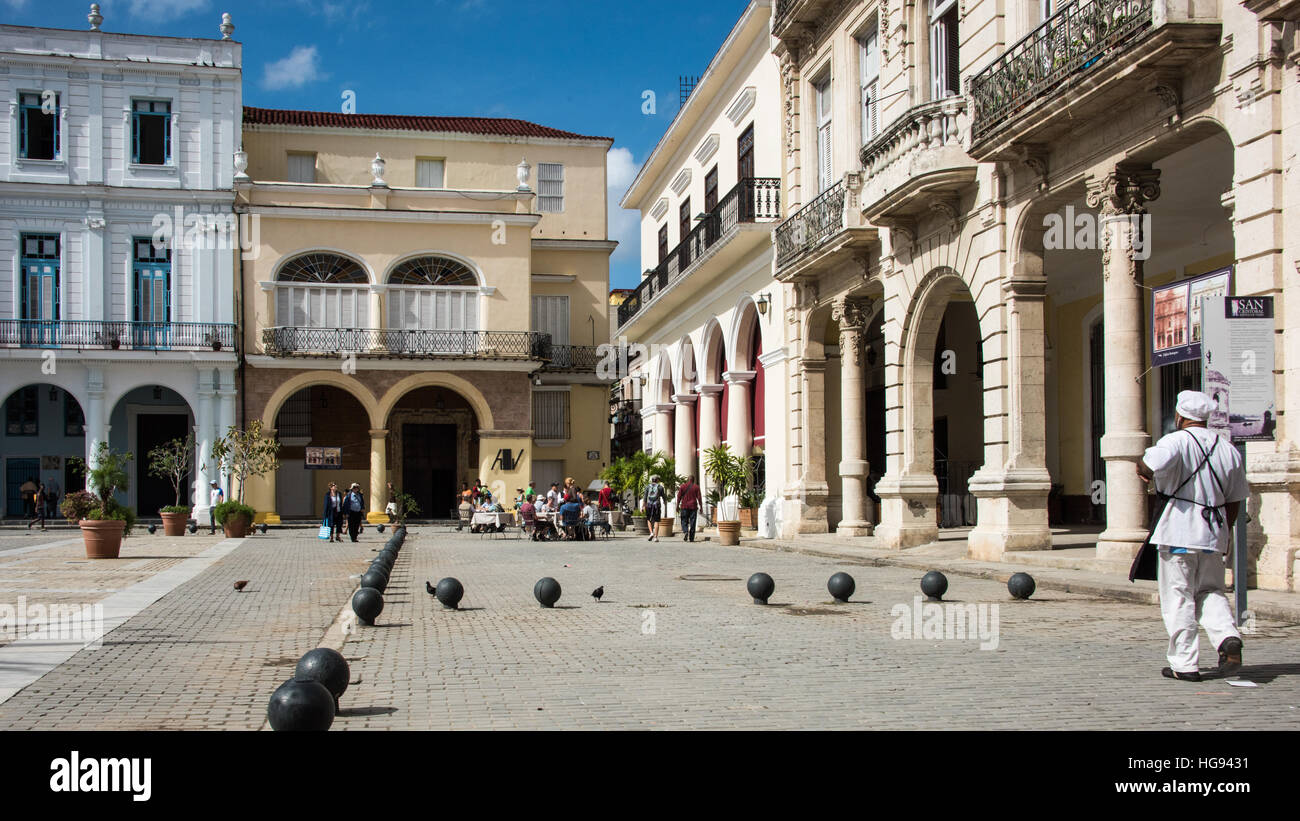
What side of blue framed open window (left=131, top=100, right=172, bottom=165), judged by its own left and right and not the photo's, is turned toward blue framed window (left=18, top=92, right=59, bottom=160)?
right

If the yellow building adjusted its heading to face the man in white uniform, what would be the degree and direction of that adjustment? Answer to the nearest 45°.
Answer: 0° — it already faces them

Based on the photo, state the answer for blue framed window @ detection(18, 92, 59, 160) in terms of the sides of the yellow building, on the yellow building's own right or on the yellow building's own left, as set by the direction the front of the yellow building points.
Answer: on the yellow building's own right

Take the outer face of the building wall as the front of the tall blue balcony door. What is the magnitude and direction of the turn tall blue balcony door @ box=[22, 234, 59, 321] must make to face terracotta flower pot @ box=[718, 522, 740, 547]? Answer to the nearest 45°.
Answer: approximately 45° to its left

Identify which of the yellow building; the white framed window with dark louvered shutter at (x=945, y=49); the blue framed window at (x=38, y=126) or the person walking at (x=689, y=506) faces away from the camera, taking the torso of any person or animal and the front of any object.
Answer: the person walking

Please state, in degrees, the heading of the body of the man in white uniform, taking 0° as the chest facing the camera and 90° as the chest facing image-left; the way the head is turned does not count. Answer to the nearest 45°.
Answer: approximately 135°

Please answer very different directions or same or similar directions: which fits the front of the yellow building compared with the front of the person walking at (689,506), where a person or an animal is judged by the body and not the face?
very different directions

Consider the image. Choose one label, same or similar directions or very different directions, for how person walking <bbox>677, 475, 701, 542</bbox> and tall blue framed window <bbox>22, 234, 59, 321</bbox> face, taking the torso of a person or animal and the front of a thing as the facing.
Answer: very different directions

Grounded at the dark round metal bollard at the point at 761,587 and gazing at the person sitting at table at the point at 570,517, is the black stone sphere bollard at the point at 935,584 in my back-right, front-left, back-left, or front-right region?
back-right

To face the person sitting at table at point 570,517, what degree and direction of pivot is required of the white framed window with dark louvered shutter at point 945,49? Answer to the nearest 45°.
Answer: approximately 90° to its right

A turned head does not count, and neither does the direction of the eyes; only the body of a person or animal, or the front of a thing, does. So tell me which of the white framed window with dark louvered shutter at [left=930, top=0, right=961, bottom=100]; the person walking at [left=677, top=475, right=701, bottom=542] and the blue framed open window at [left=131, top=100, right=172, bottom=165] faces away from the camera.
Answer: the person walking
